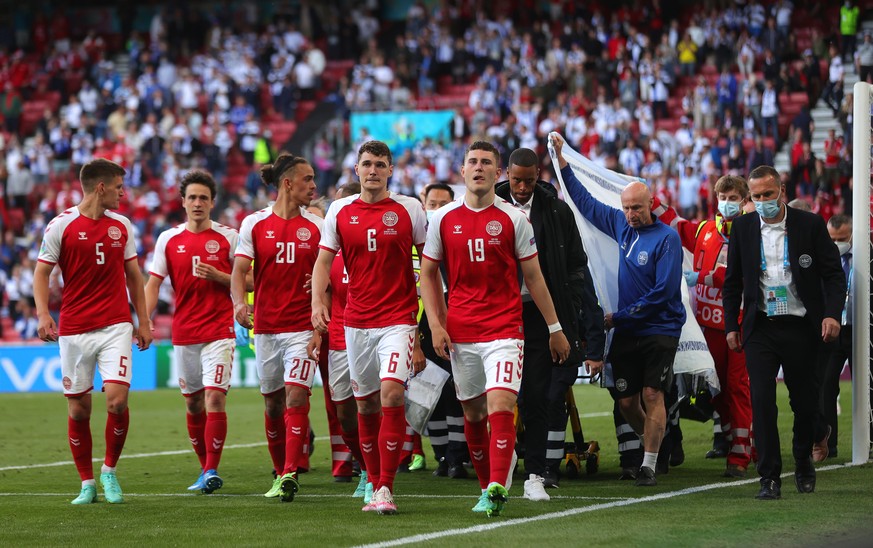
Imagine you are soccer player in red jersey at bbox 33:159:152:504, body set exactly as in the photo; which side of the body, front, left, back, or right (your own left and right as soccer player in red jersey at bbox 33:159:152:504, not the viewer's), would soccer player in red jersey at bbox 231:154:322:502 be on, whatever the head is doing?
left

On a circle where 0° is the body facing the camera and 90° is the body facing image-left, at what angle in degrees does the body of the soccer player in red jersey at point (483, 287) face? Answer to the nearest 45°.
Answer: approximately 0°

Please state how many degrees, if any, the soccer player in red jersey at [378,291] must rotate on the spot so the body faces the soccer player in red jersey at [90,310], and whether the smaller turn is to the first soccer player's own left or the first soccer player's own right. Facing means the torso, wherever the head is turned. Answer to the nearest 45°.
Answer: approximately 135° to the first soccer player's own right

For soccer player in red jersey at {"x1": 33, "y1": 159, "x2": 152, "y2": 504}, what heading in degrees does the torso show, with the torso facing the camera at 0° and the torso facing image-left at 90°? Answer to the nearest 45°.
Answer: approximately 0°

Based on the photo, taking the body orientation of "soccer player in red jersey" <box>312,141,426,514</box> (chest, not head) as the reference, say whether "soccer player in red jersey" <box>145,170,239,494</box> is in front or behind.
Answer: behind
